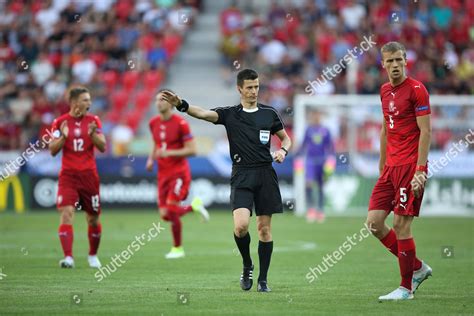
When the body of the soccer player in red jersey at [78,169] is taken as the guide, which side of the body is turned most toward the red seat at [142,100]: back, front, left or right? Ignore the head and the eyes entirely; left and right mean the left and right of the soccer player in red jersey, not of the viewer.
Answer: back

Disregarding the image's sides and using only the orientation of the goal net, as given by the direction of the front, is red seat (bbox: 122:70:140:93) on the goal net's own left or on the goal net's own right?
on the goal net's own right

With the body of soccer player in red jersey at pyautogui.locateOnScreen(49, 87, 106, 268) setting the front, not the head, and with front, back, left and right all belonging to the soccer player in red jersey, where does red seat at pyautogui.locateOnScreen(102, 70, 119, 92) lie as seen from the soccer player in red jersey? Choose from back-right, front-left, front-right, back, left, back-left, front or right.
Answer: back

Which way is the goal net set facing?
toward the camera

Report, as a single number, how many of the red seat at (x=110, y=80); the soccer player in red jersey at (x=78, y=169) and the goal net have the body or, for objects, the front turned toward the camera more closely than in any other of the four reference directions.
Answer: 3

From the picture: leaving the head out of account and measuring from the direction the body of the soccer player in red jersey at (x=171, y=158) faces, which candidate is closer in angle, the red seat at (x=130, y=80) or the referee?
the referee

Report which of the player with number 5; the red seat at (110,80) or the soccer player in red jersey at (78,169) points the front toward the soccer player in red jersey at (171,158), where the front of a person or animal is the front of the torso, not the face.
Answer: the red seat

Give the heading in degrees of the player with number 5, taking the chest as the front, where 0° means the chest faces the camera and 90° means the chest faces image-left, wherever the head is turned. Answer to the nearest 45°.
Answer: approximately 45°

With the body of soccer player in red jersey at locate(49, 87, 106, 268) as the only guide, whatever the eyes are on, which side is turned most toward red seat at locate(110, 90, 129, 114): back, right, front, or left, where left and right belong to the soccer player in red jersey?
back

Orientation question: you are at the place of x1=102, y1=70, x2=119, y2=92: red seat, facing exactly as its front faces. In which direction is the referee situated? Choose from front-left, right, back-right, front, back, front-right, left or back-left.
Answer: front

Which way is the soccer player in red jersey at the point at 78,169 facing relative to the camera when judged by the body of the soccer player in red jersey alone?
toward the camera

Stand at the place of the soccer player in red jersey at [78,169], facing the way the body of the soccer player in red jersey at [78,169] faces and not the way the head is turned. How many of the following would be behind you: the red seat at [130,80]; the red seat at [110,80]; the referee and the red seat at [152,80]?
3
